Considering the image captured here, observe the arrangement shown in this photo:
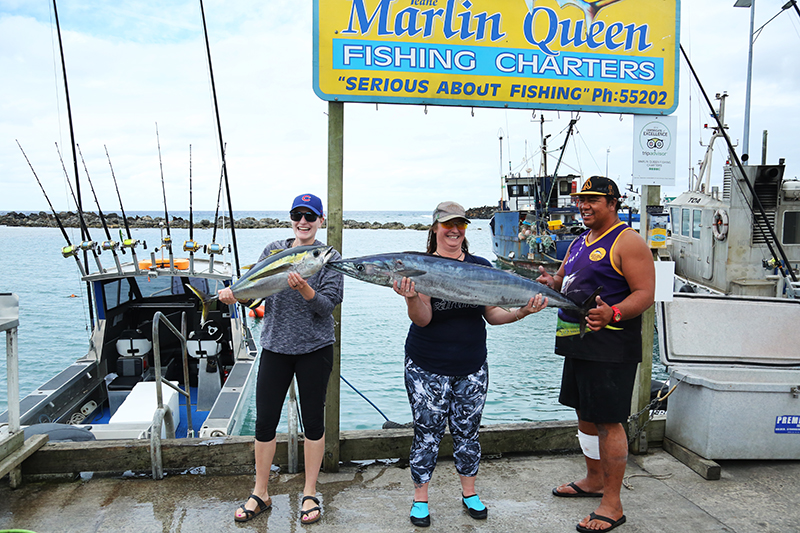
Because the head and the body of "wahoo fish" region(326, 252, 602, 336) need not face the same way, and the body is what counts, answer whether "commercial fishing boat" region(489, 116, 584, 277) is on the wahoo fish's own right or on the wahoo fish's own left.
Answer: on the wahoo fish's own right

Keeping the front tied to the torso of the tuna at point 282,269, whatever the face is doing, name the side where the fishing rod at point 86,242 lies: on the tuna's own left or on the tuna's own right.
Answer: on the tuna's own left

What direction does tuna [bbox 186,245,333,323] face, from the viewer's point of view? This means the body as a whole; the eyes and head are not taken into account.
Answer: to the viewer's right

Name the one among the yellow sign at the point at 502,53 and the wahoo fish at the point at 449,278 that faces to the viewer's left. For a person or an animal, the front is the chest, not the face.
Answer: the wahoo fish

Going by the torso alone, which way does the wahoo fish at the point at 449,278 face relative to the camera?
to the viewer's left

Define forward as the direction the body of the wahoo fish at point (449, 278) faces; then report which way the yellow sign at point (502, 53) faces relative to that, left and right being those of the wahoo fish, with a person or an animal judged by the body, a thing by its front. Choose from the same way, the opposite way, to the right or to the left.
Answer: to the left

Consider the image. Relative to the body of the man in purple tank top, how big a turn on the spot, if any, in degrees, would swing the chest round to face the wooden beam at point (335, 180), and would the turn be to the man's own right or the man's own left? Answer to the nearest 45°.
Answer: approximately 45° to the man's own right

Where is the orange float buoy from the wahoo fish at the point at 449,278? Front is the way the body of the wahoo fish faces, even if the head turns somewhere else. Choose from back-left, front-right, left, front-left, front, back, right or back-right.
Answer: front-right

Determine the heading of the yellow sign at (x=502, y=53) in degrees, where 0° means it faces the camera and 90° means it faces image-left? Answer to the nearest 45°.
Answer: approximately 0°

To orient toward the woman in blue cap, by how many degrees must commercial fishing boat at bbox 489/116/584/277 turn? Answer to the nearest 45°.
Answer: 0° — it already faces them

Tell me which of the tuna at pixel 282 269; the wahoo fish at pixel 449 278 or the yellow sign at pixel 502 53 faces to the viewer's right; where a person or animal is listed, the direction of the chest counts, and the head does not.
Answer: the tuna at pixel 282 269
